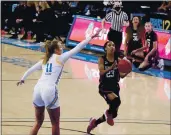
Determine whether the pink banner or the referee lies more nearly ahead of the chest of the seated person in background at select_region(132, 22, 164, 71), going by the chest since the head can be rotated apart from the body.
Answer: the referee

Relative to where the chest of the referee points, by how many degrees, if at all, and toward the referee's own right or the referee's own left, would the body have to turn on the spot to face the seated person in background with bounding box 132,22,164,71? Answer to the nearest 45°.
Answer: approximately 90° to the referee's own left

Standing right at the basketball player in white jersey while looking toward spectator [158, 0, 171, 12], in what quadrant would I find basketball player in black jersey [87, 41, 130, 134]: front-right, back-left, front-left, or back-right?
front-right

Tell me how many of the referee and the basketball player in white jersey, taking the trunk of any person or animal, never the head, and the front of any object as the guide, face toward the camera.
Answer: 1

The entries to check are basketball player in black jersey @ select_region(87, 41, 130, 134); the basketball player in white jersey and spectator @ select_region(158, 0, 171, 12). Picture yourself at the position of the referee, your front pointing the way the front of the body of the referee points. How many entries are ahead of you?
2

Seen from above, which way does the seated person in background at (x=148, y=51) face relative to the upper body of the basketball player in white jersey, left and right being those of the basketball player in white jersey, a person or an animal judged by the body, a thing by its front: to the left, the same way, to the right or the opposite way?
the opposite way

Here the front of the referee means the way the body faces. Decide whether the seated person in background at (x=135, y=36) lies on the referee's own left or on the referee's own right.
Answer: on the referee's own left

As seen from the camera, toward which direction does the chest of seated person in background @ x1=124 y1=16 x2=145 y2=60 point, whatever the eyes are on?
toward the camera

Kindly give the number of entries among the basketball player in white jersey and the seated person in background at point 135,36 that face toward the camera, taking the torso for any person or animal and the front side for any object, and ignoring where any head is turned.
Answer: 1

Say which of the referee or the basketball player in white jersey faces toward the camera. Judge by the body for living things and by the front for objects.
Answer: the referee

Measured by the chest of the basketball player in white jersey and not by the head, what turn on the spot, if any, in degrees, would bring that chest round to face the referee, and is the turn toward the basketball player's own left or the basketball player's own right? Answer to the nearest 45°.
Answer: approximately 45° to the basketball player's own left

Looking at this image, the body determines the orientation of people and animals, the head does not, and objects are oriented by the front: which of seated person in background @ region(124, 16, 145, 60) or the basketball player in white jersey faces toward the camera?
the seated person in background

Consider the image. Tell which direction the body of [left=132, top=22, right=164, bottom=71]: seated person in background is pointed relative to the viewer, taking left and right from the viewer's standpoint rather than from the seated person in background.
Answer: facing the viewer and to the left of the viewer

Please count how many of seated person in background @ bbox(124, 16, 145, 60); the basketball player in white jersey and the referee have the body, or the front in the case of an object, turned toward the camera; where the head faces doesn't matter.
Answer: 2

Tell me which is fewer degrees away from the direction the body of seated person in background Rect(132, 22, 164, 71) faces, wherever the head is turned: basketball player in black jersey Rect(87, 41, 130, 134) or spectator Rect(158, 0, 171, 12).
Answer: the basketball player in black jersey

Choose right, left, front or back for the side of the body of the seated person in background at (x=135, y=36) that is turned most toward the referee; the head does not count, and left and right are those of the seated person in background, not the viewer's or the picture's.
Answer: right

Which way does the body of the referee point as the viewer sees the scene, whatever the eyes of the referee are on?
toward the camera

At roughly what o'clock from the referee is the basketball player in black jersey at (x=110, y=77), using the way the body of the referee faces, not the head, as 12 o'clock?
The basketball player in black jersey is roughly at 12 o'clock from the referee.
